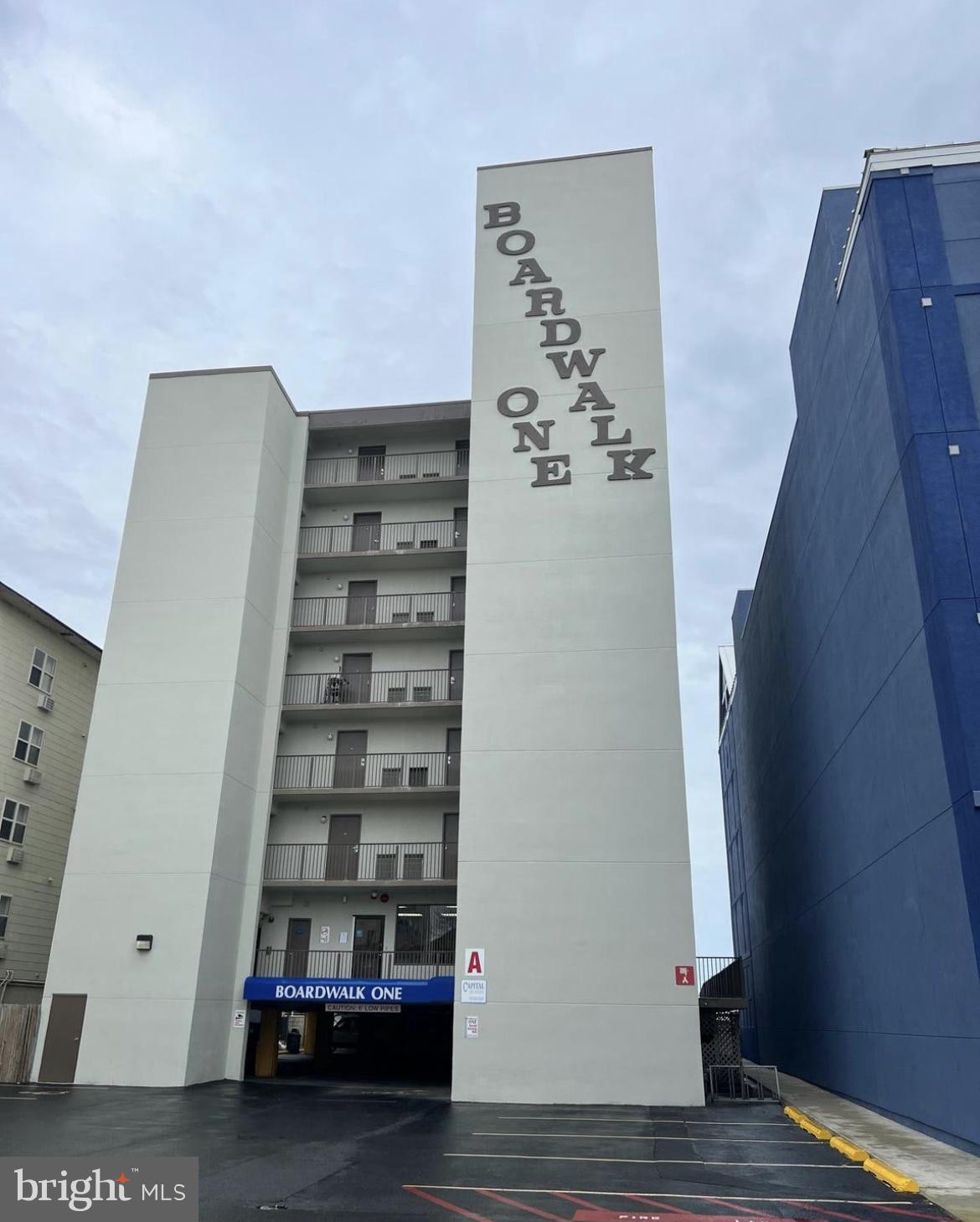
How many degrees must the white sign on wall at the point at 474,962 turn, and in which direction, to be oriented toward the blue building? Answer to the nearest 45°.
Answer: approximately 45° to its left

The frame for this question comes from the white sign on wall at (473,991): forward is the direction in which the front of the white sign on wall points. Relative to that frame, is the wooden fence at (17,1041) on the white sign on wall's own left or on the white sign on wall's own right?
on the white sign on wall's own right

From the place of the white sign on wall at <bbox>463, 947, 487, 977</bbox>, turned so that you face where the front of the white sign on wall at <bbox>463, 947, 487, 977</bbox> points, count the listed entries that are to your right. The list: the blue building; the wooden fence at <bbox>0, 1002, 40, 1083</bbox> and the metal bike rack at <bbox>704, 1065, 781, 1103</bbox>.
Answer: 1

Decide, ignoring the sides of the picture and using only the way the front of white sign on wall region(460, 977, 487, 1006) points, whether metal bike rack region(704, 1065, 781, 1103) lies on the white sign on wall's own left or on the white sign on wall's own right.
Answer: on the white sign on wall's own left

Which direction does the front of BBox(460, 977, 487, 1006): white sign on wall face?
toward the camera

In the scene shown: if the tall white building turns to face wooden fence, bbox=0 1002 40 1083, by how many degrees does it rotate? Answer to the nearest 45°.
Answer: approximately 90° to its right

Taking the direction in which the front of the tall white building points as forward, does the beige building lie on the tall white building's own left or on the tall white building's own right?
on the tall white building's own right

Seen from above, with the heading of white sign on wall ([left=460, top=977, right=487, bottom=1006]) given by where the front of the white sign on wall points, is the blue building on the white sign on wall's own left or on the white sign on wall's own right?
on the white sign on wall's own left

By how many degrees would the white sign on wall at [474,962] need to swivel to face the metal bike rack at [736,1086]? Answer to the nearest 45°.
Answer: approximately 135° to its left

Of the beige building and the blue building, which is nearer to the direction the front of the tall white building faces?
the blue building

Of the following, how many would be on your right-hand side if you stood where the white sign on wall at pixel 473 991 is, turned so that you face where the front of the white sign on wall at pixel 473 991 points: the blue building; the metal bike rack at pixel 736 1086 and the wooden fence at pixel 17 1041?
1

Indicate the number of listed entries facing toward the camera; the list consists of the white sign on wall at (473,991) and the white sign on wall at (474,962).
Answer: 2

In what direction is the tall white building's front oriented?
toward the camera

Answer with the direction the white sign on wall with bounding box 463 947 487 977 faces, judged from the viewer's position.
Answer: facing the viewer

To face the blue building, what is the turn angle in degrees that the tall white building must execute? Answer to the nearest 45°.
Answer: approximately 45° to its left

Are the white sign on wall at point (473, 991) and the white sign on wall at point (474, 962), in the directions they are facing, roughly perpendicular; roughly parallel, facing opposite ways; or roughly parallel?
roughly parallel
